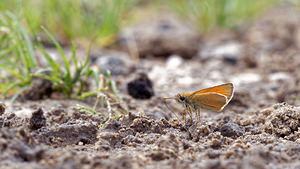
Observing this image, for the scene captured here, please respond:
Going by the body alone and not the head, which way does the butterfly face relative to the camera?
to the viewer's left

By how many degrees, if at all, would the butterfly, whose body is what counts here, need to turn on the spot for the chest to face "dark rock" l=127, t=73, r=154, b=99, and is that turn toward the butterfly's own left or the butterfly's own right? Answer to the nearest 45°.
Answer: approximately 45° to the butterfly's own right

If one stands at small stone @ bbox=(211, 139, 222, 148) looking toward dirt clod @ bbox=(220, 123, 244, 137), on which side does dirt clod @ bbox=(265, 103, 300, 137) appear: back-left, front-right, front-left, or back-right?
front-right

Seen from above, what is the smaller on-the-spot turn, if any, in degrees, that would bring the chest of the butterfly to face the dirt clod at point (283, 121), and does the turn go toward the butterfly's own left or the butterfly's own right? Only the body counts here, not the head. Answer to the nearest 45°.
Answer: approximately 180°

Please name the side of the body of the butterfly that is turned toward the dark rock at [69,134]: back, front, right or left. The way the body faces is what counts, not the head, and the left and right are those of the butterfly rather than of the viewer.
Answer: front

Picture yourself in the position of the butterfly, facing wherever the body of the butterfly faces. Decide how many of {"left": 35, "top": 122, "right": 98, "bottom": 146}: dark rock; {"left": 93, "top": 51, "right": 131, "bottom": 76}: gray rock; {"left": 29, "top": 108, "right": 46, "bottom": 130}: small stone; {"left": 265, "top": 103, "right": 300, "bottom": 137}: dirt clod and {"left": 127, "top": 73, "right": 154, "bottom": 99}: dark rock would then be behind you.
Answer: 1

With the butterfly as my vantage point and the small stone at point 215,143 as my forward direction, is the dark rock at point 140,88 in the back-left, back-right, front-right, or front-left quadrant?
back-right

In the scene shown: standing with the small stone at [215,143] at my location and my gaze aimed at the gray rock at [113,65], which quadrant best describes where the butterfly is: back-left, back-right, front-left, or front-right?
front-right

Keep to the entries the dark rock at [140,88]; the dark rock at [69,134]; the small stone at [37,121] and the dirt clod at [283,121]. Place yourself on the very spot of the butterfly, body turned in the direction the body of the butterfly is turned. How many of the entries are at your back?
1

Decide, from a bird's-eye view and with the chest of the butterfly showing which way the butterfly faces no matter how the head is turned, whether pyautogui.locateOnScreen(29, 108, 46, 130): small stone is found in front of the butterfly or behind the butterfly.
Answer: in front
